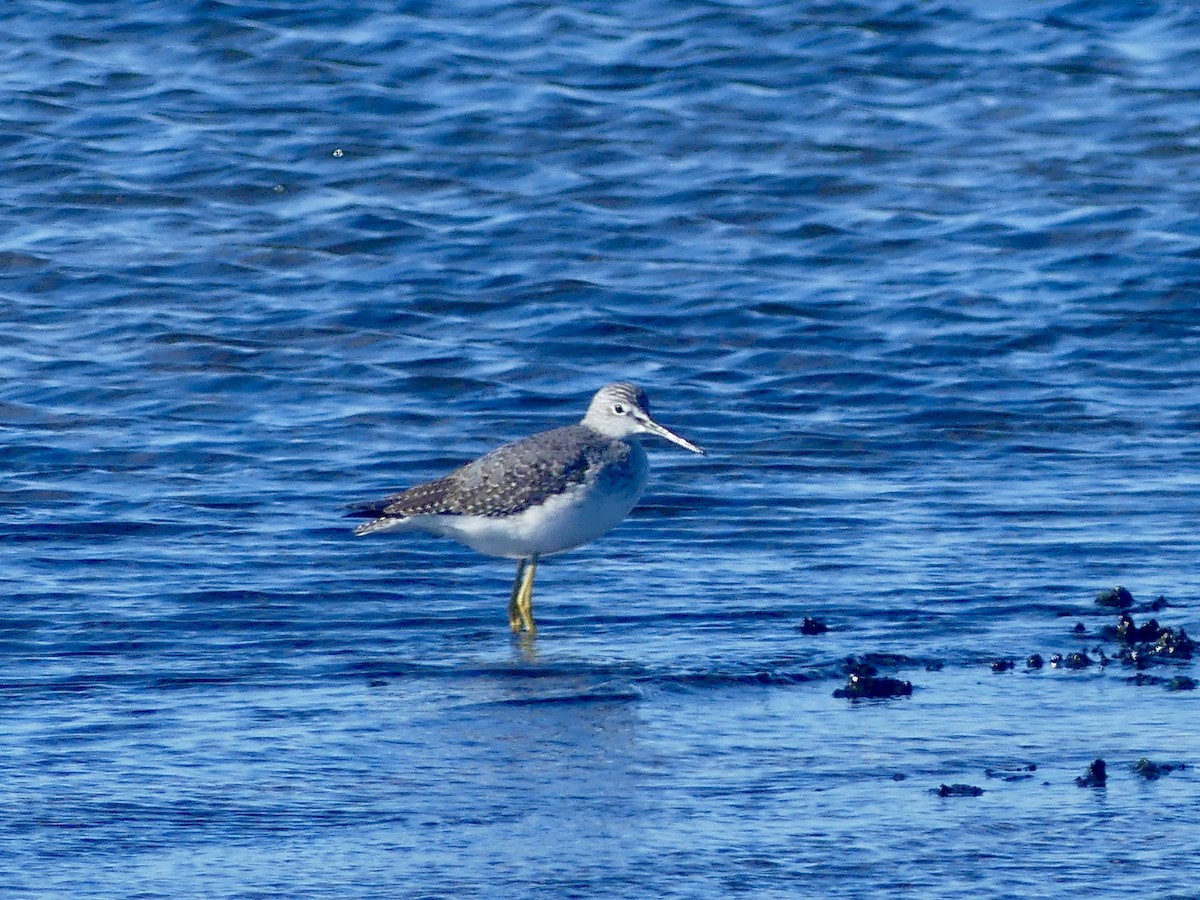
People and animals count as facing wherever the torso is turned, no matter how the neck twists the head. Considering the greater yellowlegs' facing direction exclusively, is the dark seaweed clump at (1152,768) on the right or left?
on its right

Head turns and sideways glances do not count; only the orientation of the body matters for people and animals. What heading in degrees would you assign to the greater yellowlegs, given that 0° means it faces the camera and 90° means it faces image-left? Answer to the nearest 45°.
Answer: approximately 270°

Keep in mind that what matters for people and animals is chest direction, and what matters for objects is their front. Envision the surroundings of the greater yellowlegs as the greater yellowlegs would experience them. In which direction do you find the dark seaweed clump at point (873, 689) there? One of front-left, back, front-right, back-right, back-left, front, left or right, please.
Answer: front-right

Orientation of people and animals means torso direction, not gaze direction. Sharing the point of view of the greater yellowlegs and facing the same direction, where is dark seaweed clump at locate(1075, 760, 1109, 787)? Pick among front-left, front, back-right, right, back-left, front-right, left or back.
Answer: front-right

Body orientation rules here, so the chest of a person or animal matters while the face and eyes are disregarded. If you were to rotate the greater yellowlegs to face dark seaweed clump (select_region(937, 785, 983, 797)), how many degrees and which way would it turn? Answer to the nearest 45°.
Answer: approximately 45° to its right

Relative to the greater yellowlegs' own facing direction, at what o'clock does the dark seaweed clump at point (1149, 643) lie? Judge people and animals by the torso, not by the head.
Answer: The dark seaweed clump is roughly at 1 o'clock from the greater yellowlegs.

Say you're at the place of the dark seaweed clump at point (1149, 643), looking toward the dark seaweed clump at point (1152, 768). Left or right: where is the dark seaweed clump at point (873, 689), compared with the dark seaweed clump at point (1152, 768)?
right
